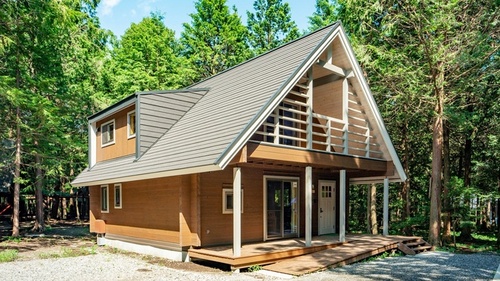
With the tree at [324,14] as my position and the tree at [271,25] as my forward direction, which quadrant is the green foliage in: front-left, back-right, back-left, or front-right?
back-left

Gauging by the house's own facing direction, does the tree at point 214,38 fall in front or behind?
behind

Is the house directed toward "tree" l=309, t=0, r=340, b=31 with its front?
no

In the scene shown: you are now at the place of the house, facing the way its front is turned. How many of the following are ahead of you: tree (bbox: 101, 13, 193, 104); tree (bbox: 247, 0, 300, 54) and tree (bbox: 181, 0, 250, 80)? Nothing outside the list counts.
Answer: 0

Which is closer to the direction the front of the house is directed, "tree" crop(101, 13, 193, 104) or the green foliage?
the green foliage

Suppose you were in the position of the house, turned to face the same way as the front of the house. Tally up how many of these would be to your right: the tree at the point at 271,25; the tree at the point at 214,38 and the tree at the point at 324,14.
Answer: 0

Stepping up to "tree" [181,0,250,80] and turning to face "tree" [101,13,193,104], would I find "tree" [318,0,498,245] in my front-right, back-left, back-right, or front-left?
back-left

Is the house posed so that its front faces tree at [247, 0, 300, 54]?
no

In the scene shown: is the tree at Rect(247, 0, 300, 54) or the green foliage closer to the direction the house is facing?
the green foliage

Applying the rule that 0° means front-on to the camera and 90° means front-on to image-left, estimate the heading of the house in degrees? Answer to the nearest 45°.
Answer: approximately 315°
